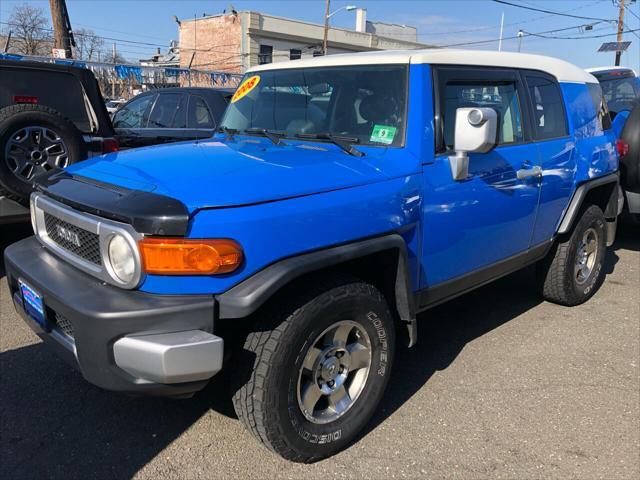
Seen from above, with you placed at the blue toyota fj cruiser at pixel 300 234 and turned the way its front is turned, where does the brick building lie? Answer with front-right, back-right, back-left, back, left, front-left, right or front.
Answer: back-right

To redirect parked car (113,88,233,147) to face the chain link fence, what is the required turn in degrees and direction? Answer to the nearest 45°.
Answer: approximately 90° to its right

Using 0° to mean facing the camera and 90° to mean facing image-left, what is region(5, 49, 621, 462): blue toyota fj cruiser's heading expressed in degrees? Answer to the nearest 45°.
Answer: approximately 45°

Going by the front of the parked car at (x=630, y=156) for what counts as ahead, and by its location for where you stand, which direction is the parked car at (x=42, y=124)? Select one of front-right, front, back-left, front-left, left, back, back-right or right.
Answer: back-left

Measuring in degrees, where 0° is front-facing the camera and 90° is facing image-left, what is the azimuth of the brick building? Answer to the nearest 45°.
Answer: approximately 315°

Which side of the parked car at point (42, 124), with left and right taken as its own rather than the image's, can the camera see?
back

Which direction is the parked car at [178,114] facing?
to the viewer's left

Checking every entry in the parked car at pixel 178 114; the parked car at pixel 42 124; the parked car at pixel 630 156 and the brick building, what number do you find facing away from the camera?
2

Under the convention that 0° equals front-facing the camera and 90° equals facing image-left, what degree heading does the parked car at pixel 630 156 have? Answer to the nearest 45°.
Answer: approximately 180°

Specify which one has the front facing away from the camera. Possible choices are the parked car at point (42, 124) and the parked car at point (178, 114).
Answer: the parked car at point (42, 124)

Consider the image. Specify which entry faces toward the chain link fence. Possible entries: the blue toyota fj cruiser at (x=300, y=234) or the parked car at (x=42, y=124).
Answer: the parked car

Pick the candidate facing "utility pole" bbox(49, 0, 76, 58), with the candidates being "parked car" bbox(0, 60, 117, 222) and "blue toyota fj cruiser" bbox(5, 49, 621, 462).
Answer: the parked car
